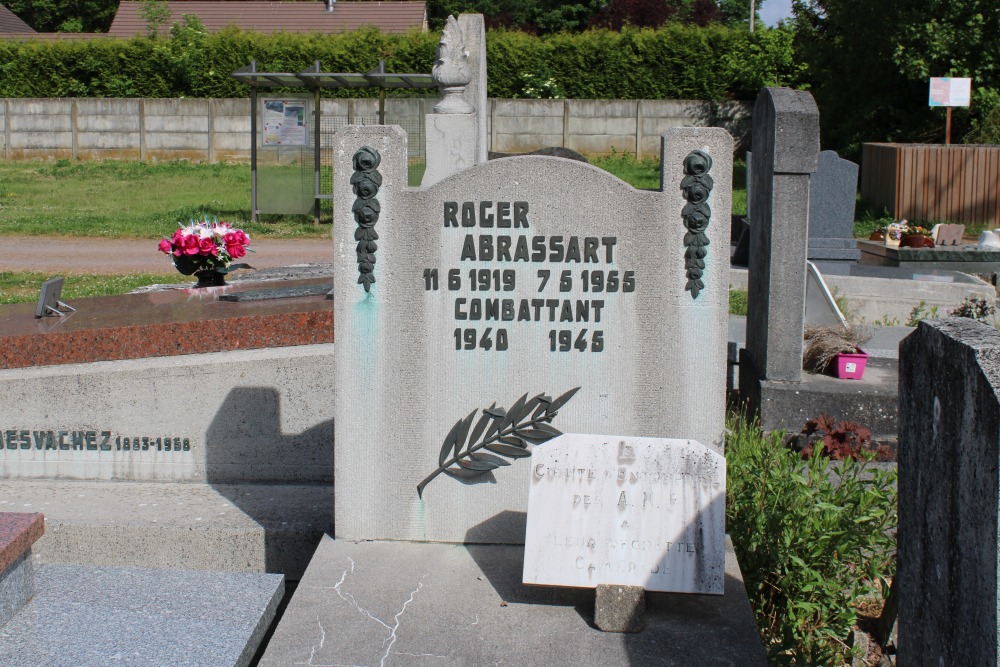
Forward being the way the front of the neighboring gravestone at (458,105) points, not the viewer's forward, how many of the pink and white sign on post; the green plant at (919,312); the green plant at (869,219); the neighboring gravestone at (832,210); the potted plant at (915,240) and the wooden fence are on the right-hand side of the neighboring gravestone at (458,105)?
0

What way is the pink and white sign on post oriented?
toward the camera

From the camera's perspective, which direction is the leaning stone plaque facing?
toward the camera

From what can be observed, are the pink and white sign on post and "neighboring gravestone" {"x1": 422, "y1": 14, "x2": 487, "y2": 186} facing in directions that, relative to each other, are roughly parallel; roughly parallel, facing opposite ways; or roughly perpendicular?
roughly parallel

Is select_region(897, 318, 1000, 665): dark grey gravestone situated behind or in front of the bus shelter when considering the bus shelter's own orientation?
in front

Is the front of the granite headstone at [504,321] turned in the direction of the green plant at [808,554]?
no

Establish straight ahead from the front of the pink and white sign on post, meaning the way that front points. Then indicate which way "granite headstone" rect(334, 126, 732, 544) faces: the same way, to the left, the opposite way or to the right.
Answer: the same way

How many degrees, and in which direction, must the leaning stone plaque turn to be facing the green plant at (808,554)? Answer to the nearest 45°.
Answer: approximately 135° to its left

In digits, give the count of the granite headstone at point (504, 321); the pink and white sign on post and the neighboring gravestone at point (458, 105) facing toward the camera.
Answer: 3

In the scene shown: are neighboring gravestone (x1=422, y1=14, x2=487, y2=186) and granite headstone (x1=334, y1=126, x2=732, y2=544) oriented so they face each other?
no

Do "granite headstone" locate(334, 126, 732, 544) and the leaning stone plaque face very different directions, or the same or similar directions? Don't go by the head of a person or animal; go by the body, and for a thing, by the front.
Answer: same or similar directions

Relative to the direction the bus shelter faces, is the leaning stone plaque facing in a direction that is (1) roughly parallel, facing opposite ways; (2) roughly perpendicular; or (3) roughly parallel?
roughly parallel

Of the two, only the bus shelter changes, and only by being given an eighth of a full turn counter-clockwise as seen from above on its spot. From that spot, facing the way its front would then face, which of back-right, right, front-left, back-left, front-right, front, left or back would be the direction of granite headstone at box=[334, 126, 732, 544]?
front-right

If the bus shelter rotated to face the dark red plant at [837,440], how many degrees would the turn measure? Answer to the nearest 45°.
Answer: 0° — it already faces it

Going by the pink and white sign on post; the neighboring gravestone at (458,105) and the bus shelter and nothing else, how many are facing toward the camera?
3

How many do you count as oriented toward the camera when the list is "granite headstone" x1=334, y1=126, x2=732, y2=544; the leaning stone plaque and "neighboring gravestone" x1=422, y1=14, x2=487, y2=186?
3

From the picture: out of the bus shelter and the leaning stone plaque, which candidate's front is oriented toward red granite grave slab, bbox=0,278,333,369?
the bus shelter

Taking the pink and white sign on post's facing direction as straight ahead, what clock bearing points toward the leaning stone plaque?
The leaning stone plaque is roughly at 12 o'clock from the pink and white sign on post.

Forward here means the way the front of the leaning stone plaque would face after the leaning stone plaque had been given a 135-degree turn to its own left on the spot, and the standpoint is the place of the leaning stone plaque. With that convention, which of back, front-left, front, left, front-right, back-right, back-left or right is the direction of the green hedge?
front-left
